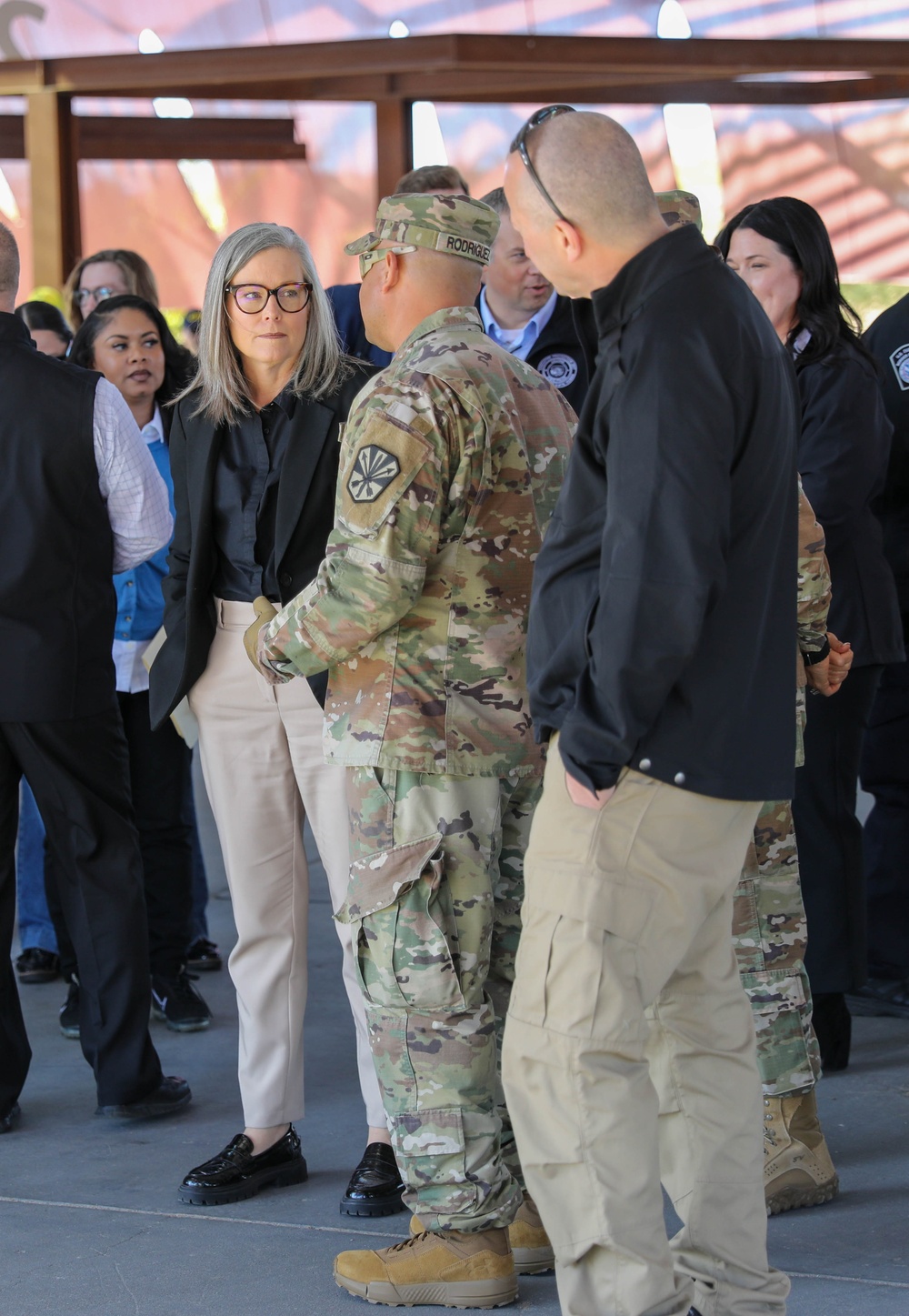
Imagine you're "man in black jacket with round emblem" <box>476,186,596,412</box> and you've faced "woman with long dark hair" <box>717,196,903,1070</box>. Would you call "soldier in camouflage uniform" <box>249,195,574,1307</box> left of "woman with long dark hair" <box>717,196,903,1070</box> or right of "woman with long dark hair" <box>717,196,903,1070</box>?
right

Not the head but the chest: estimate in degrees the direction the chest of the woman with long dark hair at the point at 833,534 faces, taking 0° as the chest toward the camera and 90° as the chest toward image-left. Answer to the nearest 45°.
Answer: approximately 45°

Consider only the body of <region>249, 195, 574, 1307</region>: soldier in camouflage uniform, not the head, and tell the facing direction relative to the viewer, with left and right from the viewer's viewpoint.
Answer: facing away from the viewer and to the left of the viewer

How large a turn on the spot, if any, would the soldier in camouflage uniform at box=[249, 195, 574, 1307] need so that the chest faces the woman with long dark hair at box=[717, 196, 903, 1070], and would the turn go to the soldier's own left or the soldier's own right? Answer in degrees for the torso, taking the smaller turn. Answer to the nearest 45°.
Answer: approximately 90° to the soldier's own right

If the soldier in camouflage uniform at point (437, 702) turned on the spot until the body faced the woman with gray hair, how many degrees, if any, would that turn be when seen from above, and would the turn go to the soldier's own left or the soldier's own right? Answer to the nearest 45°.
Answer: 0° — they already face them
